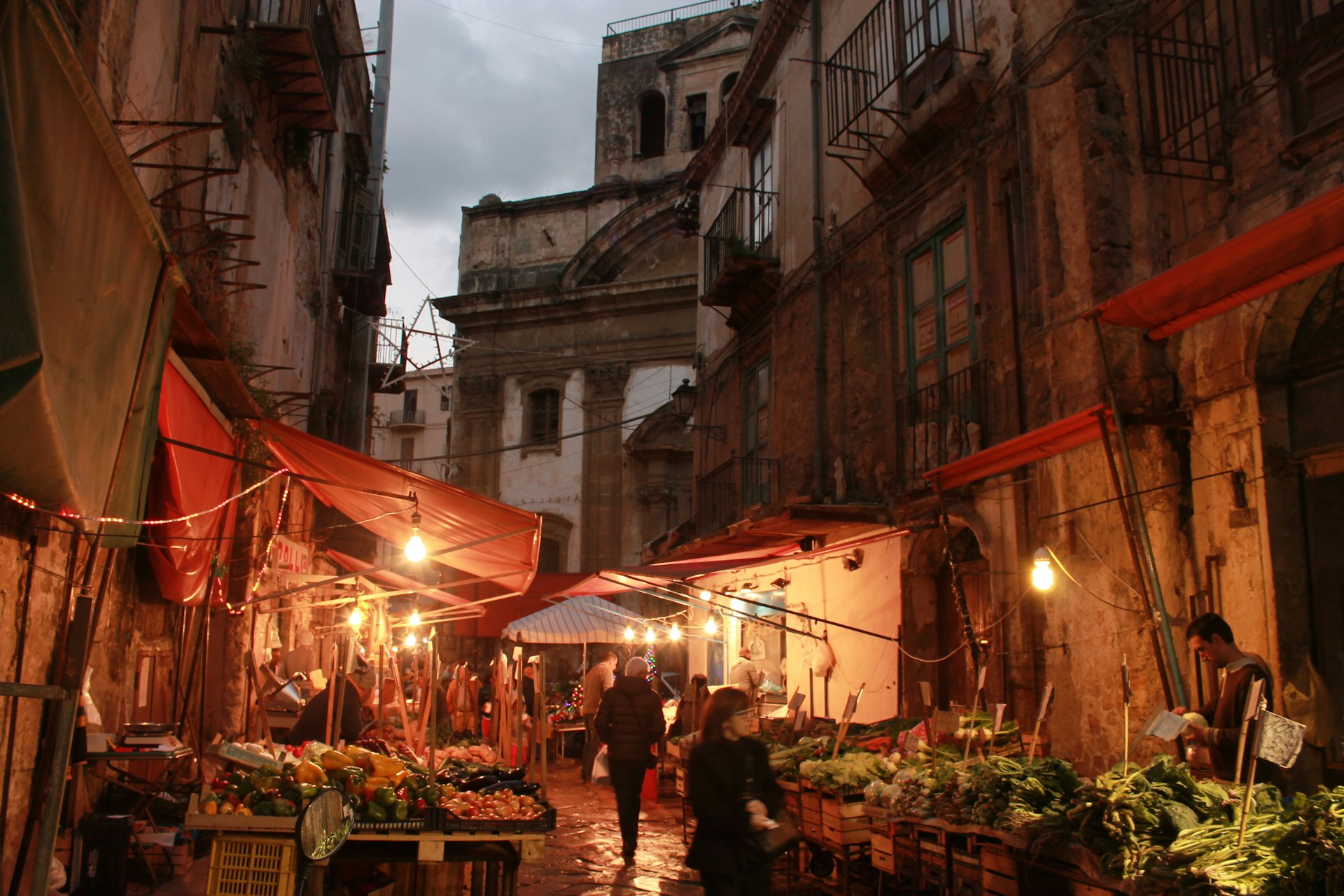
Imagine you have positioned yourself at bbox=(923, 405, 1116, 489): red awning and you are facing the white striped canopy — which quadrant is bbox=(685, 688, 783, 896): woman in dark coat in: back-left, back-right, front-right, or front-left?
back-left

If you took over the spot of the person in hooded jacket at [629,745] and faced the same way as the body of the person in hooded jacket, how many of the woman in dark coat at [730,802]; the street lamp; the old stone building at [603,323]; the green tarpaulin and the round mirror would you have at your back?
3

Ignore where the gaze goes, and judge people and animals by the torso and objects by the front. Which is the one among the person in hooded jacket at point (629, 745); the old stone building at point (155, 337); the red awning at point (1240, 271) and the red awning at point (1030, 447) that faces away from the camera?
the person in hooded jacket

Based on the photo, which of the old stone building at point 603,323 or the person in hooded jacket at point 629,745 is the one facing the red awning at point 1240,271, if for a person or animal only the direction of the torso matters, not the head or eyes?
the old stone building

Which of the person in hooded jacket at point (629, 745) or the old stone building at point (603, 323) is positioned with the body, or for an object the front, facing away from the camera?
the person in hooded jacket

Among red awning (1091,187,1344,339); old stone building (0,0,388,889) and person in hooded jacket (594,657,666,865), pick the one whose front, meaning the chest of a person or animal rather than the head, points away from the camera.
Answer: the person in hooded jacket

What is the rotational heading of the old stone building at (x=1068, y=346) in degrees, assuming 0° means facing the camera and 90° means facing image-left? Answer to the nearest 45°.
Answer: approximately 45°

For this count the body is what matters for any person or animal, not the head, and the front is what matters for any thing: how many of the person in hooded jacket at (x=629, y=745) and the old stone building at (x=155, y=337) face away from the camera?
1

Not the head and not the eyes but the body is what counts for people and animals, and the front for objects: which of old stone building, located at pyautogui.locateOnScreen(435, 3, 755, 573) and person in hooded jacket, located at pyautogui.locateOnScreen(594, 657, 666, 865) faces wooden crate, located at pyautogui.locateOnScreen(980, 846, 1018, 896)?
the old stone building

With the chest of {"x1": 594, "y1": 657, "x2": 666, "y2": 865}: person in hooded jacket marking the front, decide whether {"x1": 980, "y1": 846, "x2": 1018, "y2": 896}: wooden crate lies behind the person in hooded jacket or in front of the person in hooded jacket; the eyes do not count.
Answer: behind

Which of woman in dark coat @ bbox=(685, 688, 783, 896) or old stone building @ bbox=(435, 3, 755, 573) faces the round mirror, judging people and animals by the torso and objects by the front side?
the old stone building

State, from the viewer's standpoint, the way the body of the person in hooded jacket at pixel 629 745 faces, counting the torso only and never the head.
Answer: away from the camera

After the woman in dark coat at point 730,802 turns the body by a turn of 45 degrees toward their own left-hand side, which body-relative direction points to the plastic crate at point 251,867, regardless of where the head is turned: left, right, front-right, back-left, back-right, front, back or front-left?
back

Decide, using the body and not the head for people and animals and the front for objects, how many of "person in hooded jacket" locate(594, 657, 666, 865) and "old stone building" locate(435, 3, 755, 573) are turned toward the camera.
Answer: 1
